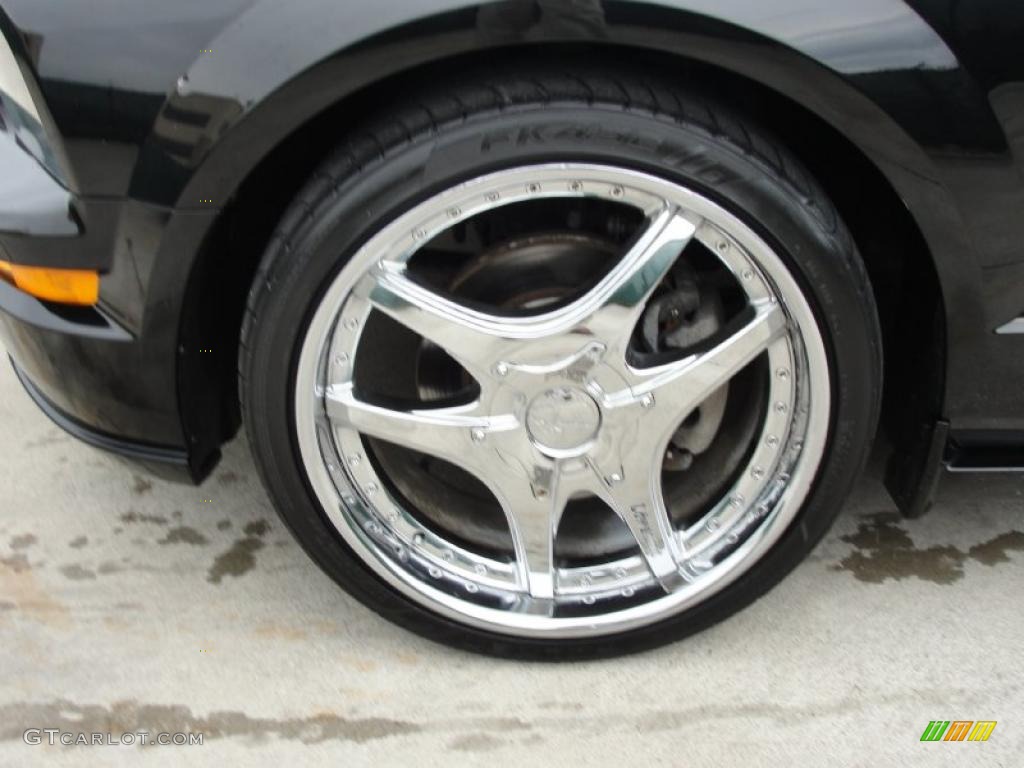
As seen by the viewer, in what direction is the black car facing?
to the viewer's left
